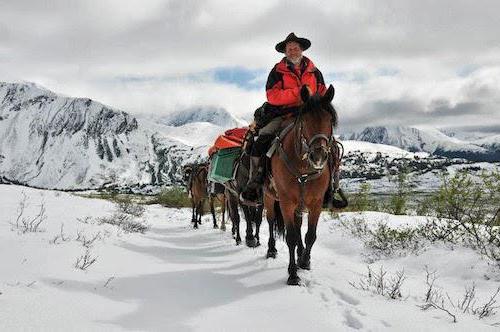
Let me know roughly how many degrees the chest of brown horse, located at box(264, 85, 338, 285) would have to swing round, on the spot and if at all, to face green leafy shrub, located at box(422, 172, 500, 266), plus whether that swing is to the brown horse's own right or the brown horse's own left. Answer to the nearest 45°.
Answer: approximately 135° to the brown horse's own left

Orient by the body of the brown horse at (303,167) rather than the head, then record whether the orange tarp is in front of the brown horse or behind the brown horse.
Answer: behind

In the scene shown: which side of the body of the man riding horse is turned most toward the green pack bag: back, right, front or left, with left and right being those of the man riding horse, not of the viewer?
back

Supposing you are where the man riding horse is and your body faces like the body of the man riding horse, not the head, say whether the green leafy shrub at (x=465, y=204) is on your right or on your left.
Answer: on your left

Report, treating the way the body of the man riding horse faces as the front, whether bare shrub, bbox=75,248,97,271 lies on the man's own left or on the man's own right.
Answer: on the man's own right

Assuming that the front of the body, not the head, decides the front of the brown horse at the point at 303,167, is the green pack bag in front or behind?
behind

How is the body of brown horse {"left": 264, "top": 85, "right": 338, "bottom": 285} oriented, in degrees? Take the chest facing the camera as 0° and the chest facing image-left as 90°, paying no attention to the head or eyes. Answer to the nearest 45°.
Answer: approximately 0°
